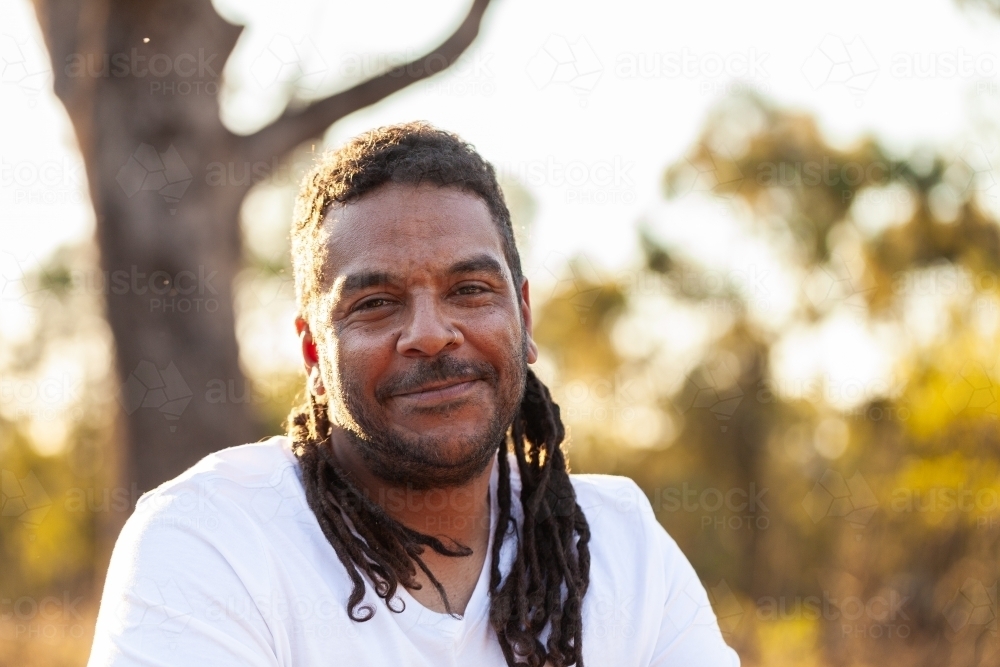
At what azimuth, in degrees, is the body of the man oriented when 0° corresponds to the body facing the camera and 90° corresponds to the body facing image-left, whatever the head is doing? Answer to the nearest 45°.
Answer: approximately 0°

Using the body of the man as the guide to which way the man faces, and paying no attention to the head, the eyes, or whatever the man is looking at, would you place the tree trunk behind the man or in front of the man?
behind

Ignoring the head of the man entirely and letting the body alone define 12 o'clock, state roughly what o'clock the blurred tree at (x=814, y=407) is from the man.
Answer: The blurred tree is roughly at 7 o'clock from the man.
